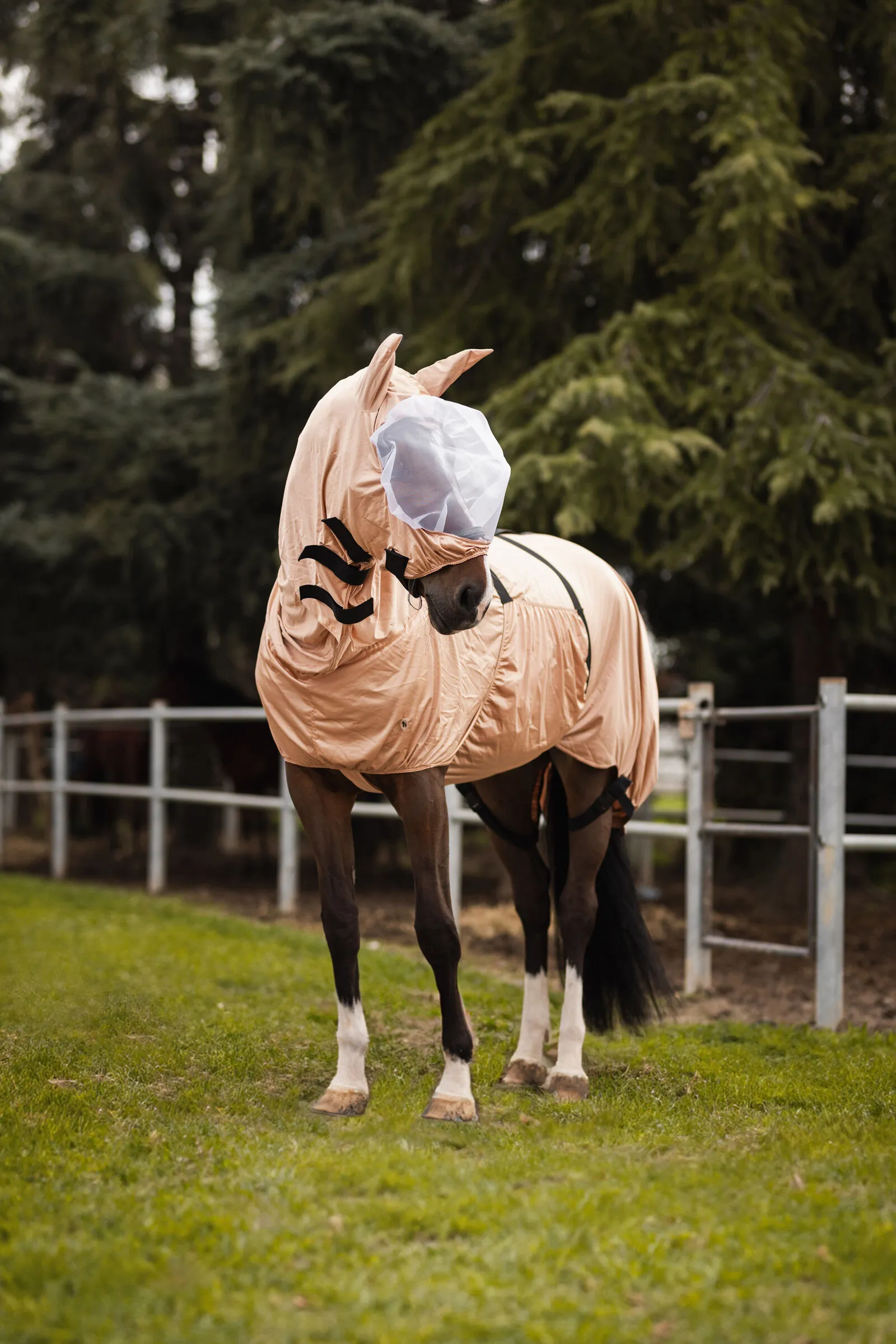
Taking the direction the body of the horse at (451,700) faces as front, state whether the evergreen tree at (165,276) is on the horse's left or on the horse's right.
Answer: on the horse's right

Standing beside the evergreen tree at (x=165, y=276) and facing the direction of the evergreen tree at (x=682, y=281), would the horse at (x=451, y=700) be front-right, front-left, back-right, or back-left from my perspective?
front-right

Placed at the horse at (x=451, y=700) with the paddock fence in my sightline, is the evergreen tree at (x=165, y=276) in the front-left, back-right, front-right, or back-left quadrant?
front-left

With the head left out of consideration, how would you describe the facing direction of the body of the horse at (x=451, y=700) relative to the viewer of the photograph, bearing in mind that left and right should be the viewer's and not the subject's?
facing the viewer and to the left of the viewer

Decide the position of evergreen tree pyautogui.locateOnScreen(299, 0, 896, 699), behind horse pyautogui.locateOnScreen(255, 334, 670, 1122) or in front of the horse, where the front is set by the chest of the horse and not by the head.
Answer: behind
